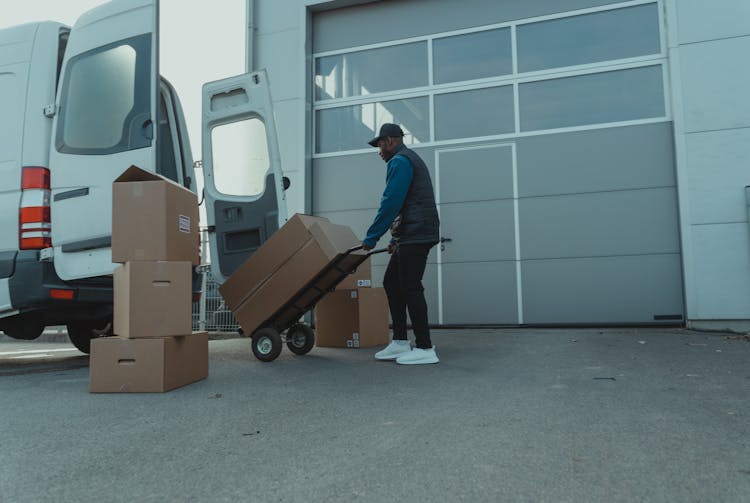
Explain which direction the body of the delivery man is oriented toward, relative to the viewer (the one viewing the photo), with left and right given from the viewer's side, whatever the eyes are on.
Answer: facing to the left of the viewer

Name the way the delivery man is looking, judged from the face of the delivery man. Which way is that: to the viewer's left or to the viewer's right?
to the viewer's left

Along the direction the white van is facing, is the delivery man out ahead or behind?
behind

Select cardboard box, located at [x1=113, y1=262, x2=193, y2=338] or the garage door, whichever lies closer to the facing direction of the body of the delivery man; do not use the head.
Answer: the cardboard box

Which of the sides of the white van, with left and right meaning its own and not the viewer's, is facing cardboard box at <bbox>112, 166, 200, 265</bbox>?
back

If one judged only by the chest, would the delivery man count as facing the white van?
yes

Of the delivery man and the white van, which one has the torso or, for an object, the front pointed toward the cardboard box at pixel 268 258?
the delivery man

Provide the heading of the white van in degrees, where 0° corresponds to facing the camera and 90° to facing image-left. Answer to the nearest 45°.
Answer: approximately 135°

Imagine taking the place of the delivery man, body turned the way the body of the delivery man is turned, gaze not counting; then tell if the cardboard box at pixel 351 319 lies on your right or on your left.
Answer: on your right

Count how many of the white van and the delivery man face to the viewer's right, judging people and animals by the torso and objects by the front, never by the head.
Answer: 0

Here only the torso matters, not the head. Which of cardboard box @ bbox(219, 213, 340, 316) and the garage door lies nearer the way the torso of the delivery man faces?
the cardboard box
